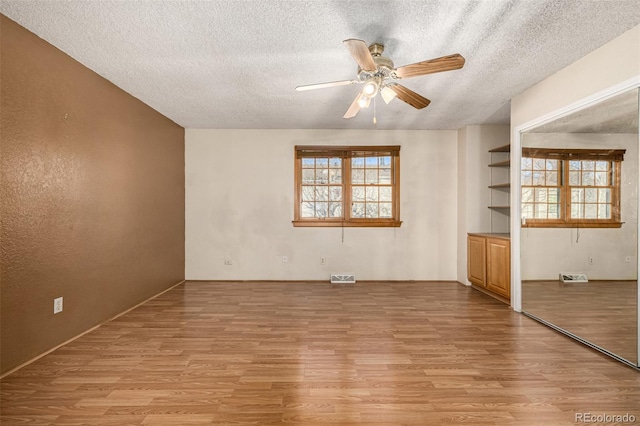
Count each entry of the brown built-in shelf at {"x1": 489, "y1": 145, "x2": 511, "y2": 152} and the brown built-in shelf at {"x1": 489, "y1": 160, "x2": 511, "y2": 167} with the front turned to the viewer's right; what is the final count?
0

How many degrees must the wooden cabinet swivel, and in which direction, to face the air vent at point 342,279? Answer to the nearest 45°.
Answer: approximately 45° to its right

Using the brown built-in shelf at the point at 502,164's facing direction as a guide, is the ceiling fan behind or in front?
in front

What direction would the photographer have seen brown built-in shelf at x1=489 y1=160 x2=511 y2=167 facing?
facing the viewer and to the left of the viewer

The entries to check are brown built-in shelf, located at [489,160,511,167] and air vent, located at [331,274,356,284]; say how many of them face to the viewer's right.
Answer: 0

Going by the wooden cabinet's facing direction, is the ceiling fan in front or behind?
in front

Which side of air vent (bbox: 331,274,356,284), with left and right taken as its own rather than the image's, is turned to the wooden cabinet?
left

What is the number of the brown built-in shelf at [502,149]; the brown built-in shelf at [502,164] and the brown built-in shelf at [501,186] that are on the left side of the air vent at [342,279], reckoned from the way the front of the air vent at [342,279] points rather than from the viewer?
3

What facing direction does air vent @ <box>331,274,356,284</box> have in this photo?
toward the camera
